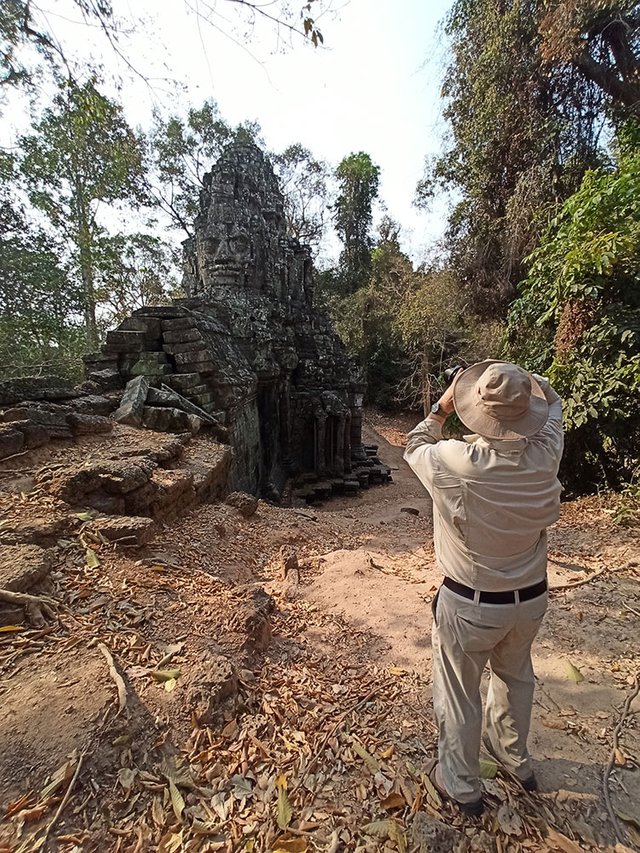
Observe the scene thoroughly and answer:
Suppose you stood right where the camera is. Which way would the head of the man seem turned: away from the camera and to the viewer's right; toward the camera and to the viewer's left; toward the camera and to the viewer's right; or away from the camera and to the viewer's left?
away from the camera and to the viewer's left

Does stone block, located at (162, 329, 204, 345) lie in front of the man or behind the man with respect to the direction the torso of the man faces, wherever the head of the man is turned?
in front

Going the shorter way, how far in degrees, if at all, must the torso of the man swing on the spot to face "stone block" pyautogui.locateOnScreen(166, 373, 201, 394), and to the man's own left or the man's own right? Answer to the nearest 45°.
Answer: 0° — they already face it

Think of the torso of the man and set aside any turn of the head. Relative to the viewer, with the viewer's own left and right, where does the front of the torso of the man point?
facing away from the viewer and to the left of the viewer

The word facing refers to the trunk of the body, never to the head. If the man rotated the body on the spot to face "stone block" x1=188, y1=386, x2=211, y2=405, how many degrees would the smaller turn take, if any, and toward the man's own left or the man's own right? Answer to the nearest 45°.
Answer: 0° — they already face it

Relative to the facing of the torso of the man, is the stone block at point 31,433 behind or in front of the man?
in front

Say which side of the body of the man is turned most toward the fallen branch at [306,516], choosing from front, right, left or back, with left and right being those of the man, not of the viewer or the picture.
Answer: front

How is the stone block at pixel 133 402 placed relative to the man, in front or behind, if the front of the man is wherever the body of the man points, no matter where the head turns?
in front

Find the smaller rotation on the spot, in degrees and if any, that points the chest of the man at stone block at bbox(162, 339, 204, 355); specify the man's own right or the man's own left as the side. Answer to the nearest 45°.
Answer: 0° — they already face it

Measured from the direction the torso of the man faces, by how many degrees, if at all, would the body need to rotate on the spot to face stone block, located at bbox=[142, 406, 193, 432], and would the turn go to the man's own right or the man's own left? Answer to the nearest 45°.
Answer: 0° — they already face it

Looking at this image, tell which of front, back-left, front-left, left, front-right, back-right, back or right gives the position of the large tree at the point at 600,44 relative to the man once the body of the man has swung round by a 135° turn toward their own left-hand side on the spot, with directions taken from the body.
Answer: back

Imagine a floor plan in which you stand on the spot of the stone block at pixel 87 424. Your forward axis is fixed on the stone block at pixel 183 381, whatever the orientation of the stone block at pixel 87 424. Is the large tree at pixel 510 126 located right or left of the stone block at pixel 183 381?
right

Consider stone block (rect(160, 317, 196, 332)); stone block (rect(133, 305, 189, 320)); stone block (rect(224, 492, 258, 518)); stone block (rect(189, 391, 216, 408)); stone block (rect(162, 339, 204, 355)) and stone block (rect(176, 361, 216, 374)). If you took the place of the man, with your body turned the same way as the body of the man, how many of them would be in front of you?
6

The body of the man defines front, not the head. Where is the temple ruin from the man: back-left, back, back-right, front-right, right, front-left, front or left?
front

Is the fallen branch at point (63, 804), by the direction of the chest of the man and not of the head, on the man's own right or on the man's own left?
on the man's own left
